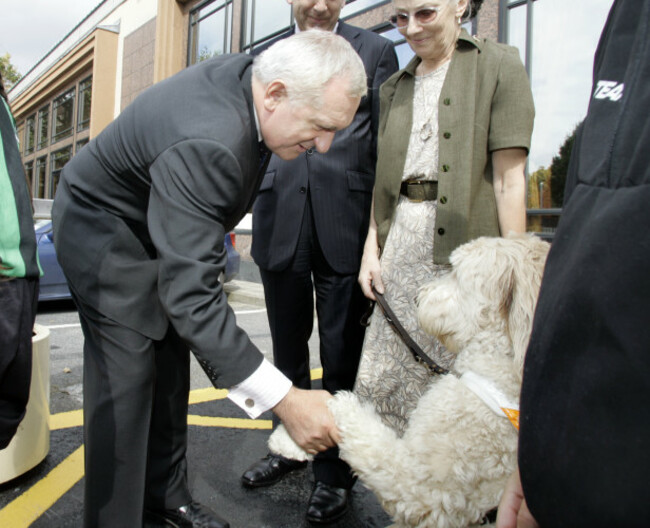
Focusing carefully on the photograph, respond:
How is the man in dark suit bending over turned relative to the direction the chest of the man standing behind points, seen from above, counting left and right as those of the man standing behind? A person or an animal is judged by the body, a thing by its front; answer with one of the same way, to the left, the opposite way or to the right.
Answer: to the left

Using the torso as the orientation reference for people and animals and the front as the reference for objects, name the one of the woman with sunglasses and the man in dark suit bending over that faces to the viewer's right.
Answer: the man in dark suit bending over

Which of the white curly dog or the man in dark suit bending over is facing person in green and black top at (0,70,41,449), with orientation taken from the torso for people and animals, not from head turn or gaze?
the white curly dog

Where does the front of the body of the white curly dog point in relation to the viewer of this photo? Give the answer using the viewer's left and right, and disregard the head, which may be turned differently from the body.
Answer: facing to the left of the viewer

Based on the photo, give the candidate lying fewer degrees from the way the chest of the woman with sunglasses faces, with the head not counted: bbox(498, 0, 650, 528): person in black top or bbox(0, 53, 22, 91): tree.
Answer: the person in black top

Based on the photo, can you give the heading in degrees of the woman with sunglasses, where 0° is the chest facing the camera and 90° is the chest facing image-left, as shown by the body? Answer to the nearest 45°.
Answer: approximately 45°

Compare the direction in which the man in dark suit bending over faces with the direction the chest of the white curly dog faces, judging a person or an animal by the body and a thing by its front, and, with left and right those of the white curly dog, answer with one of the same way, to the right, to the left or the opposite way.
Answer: the opposite way

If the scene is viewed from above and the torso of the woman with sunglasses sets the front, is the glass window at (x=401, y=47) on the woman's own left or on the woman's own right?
on the woman's own right

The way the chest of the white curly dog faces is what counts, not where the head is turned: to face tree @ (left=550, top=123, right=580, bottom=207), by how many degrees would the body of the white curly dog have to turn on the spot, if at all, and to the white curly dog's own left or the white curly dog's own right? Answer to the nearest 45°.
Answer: approximately 90° to the white curly dog's own right

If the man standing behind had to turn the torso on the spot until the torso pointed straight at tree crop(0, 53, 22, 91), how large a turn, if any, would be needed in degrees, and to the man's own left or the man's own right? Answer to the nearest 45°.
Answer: approximately 135° to the man's own right

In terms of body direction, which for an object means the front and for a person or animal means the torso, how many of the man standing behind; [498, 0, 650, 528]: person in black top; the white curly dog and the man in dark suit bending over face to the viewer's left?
2

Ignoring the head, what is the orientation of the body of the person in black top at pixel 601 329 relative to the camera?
to the viewer's left

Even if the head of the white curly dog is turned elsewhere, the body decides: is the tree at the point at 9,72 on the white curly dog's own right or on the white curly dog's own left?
on the white curly dog's own right

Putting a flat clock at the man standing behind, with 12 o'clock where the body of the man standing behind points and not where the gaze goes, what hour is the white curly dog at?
The white curly dog is roughly at 11 o'clock from the man standing behind.
